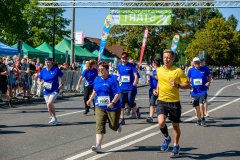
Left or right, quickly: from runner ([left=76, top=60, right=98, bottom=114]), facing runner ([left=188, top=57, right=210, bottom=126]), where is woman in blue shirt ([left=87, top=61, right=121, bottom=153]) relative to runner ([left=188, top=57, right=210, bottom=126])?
right

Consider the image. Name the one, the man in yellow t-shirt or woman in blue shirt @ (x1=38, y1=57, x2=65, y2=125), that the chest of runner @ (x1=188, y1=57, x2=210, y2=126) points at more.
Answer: the man in yellow t-shirt

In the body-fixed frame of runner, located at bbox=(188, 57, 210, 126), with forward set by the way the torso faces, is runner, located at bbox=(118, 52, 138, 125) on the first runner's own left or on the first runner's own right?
on the first runner's own right

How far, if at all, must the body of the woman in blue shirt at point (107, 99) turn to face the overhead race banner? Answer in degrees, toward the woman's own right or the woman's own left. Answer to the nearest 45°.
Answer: approximately 135° to the woman's own right
